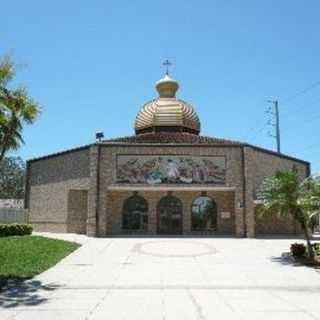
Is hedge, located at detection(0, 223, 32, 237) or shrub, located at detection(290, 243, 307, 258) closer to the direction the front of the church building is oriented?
the shrub

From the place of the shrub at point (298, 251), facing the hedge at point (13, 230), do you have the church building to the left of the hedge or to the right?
right

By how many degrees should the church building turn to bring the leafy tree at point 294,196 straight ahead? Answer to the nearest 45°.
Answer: approximately 45° to its left

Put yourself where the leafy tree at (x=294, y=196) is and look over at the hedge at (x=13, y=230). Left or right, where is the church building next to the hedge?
right

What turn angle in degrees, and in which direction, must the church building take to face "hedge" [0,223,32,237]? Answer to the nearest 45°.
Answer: approximately 90° to its right

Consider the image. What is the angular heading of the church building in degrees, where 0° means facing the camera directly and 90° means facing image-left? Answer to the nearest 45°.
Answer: approximately 0°
